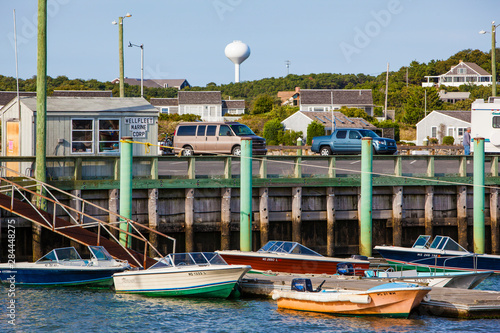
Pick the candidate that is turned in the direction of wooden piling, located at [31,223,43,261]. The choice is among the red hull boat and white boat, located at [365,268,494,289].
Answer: the red hull boat

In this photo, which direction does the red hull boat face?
to the viewer's left

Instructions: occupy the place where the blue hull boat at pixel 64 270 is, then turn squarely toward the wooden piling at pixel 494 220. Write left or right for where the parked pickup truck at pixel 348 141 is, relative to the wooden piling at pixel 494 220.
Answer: left

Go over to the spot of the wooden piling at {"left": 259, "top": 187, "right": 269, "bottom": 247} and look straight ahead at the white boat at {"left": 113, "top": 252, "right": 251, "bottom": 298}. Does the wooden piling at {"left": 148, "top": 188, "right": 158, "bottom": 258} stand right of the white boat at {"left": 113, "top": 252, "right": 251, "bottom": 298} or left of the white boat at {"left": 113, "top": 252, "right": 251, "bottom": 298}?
right

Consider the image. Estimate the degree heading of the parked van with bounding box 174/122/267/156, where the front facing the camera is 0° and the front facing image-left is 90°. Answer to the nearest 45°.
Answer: approximately 315°

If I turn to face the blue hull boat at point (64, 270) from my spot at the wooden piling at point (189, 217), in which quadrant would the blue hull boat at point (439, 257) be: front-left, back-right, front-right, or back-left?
back-left

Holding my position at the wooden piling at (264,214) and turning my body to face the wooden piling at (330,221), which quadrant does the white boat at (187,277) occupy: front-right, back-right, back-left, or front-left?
back-right

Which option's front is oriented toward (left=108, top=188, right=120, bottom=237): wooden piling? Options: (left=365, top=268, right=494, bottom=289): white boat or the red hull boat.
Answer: the red hull boat

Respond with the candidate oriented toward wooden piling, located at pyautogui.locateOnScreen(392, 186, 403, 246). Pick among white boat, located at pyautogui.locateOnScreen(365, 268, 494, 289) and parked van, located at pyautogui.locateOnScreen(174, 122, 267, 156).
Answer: the parked van
